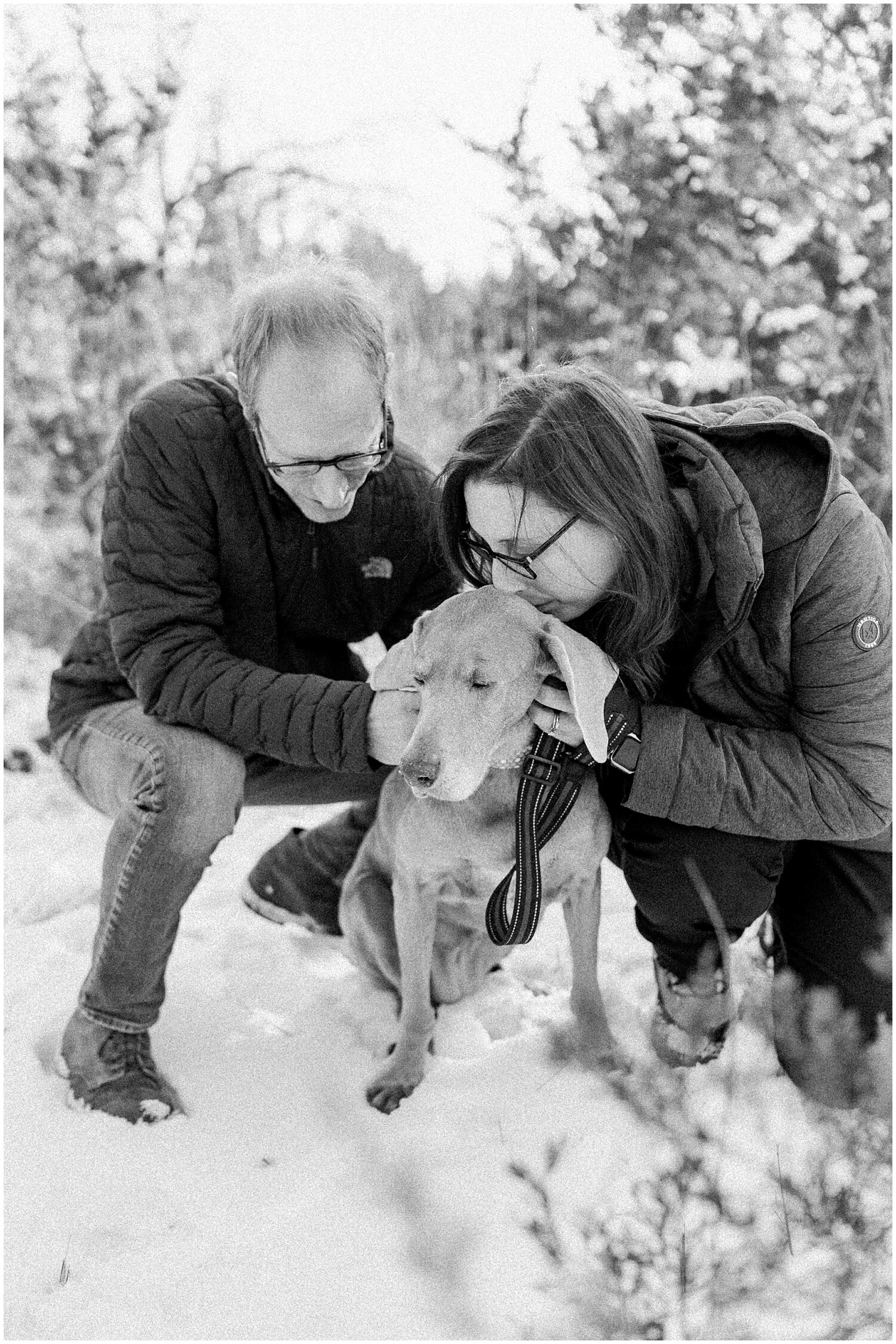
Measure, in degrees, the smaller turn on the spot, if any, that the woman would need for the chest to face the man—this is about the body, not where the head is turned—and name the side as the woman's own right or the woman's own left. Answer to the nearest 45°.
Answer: approximately 45° to the woman's own right

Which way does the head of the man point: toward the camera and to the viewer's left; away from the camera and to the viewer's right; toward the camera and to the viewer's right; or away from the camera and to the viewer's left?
toward the camera and to the viewer's right

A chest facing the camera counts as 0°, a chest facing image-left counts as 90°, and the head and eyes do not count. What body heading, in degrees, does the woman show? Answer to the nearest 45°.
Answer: approximately 45°

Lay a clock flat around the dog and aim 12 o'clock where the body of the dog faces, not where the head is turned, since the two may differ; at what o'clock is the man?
The man is roughly at 4 o'clock from the dog.

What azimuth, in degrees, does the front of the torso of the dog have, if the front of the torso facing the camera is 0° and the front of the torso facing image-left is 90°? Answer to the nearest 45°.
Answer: approximately 0°

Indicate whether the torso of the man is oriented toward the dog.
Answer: yes
